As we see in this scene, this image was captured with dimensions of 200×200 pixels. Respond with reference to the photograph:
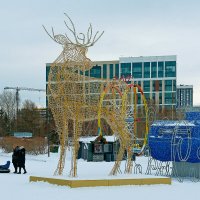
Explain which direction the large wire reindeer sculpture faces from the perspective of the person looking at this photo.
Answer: facing the viewer and to the left of the viewer
